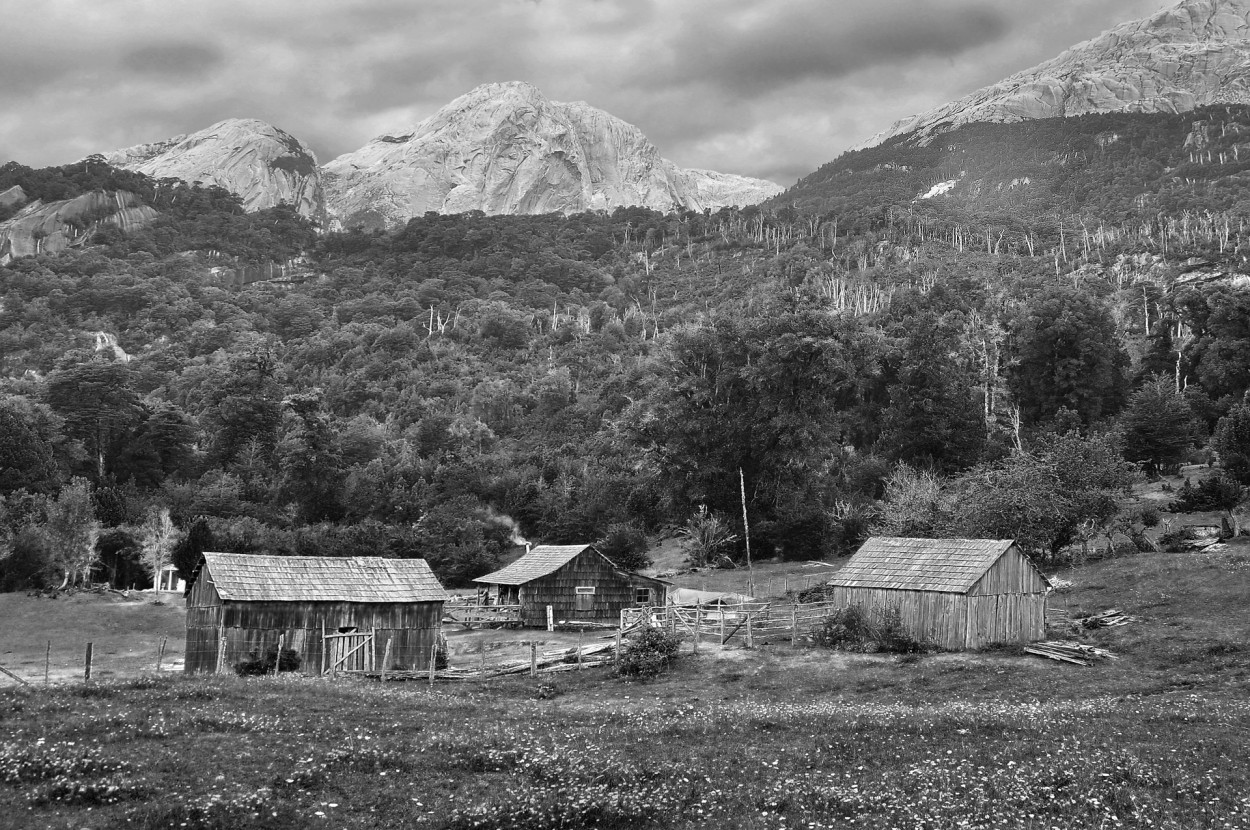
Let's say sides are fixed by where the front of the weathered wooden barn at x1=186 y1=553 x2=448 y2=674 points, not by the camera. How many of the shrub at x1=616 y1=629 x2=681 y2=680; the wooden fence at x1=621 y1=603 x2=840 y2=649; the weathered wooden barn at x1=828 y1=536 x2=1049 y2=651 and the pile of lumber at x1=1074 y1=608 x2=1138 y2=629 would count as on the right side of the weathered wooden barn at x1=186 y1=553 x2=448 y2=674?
0

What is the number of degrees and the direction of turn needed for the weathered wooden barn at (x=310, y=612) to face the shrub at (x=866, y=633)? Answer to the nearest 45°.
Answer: approximately 90° to its left

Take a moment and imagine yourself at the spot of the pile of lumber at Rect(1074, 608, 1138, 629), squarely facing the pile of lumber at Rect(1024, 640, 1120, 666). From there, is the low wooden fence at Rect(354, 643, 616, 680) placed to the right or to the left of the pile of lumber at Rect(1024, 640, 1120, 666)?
right

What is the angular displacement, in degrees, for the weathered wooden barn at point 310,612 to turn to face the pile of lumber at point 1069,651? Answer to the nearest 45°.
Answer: approximately 45° to its left

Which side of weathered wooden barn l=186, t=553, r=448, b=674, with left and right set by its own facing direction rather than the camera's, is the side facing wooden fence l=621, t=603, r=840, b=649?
left

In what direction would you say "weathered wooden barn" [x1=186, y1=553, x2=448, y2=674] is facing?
toward the camera

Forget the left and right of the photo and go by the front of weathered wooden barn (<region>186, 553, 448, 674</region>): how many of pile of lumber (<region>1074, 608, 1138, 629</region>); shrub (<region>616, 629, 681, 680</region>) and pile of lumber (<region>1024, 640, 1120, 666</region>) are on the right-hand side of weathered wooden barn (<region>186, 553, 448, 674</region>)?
0

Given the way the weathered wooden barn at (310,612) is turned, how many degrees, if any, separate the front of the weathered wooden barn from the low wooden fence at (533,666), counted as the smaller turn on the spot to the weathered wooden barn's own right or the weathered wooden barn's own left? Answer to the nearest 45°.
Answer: approximately 90° to the weathered wooden barn's own left

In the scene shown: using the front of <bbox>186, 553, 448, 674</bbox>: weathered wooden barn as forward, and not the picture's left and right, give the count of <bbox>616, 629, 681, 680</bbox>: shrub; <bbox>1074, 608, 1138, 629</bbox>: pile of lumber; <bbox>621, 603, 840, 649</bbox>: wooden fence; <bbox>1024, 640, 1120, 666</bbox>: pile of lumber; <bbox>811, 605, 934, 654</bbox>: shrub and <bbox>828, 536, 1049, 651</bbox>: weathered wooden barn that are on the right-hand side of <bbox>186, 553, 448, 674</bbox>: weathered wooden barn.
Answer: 0

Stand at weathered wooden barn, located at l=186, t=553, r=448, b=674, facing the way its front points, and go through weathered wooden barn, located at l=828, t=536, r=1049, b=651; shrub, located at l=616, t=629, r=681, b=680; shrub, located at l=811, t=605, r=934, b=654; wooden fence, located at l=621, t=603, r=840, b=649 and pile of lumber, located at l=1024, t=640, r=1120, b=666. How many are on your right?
0

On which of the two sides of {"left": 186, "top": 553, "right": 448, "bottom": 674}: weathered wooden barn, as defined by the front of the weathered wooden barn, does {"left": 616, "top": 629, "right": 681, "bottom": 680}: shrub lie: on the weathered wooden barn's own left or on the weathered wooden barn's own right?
on the weathered wooden barn's own left

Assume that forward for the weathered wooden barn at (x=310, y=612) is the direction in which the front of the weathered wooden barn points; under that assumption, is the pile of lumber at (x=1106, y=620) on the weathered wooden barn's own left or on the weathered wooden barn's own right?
on the weathered wooden barn's own left

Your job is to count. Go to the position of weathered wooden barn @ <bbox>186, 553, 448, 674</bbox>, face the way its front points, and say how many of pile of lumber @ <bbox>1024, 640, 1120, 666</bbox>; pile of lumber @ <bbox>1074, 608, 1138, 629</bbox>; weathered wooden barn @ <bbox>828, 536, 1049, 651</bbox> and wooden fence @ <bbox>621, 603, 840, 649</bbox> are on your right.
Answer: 0

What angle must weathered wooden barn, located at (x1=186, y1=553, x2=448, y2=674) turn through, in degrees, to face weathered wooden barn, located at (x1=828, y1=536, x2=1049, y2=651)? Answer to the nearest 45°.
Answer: approximately 90° to its left
